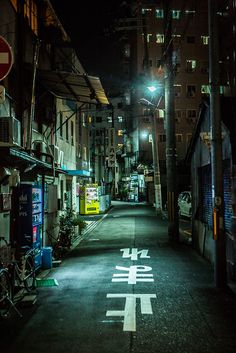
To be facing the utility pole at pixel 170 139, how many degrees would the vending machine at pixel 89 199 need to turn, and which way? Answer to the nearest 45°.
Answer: approximately 45° to its right

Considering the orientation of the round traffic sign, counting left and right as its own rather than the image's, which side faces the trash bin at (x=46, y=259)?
back

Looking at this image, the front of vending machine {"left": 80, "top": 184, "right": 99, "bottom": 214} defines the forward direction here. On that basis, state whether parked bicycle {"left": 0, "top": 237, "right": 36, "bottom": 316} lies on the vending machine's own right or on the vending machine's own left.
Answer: on the vending machine's own right

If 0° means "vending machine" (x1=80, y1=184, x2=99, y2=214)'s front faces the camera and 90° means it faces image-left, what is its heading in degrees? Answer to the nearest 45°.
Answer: approximately 315°

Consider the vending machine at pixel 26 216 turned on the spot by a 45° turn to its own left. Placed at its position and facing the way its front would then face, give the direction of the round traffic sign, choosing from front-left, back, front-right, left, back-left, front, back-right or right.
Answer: right

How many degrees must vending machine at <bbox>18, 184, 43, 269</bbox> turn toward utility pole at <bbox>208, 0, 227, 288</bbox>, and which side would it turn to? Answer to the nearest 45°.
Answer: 0° — it already faces it

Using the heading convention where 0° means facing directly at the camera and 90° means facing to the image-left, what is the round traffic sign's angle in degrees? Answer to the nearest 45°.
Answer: approximately 0°

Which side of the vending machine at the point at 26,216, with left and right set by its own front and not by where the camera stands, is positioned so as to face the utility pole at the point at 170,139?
left

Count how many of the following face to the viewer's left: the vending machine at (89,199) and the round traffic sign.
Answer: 0

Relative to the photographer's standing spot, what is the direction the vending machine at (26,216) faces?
facing the viewer and to the right of the viewer

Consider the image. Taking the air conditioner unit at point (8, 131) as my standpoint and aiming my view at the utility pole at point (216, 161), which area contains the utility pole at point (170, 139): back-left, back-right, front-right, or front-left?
front-left

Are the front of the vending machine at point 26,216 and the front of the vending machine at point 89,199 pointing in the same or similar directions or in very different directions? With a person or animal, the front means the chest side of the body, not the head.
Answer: same or similar directions

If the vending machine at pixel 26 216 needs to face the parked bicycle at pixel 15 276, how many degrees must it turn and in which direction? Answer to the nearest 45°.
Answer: approximately 45° to its right
